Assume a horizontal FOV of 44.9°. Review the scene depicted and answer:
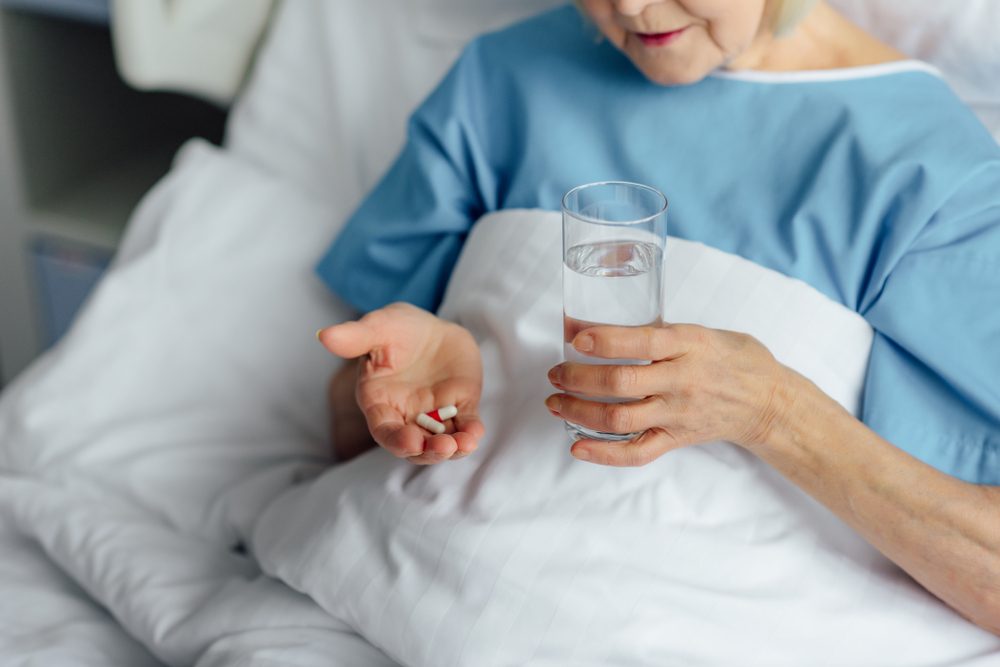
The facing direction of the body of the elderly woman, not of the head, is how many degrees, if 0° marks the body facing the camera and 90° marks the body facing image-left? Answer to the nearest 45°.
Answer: approximately 45°
